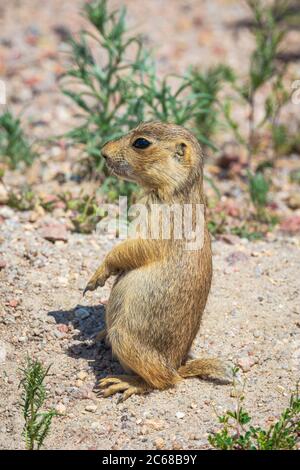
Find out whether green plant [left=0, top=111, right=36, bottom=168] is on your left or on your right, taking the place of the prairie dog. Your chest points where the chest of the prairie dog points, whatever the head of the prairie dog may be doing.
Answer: on your right

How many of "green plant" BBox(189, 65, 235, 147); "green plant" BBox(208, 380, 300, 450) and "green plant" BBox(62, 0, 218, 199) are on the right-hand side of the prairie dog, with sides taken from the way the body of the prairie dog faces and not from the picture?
2

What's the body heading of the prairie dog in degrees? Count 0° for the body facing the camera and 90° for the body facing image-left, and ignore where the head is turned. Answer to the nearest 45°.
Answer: approximately 90°

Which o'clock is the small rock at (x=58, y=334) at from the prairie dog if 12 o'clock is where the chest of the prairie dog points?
The small rock is roughly at 1 o'clock from the prairie dog.
